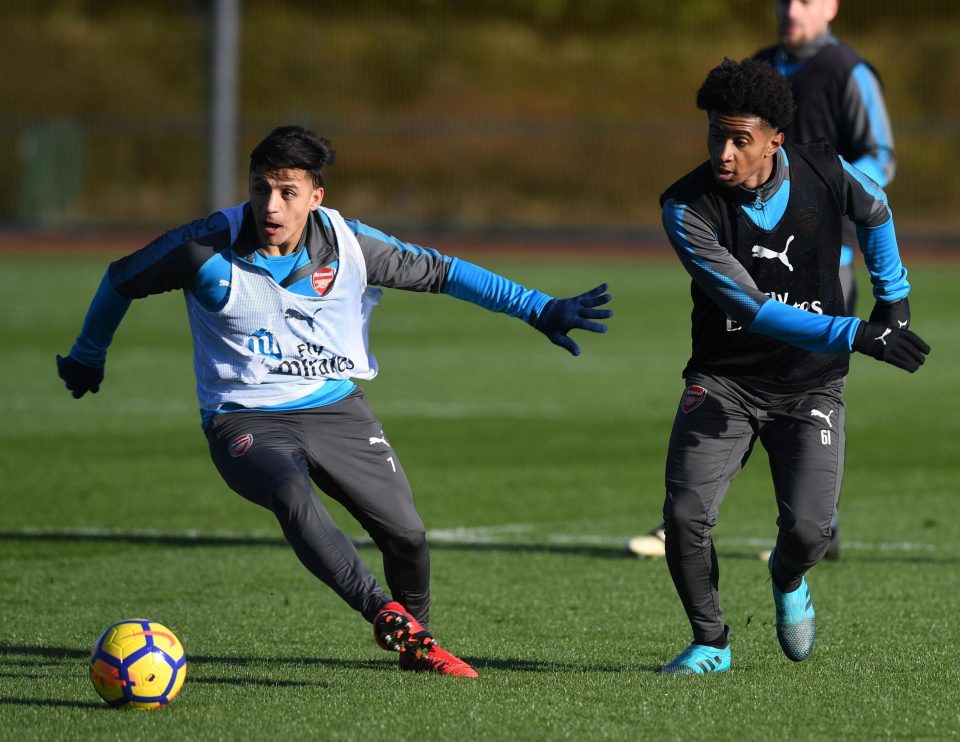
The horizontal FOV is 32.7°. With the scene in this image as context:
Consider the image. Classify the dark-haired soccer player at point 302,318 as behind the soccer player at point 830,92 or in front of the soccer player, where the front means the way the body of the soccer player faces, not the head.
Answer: in front

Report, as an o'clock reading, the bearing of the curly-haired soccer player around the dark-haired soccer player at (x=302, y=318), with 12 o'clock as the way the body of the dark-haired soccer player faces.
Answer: The curly-haired soccer player is roughly at 9 o'clock from the dark-haired soccer player.

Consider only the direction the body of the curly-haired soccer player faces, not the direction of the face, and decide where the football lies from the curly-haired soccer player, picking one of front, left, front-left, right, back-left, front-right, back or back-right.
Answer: front-right

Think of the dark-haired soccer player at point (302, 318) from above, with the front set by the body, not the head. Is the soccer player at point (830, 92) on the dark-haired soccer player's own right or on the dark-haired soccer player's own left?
on the dark-haired soccer player's own left

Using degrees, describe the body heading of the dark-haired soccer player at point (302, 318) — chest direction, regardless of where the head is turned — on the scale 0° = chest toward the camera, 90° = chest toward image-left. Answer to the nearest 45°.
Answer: approximately 0°

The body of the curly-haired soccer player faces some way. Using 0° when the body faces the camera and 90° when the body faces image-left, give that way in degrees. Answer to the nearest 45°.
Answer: approximately 0°

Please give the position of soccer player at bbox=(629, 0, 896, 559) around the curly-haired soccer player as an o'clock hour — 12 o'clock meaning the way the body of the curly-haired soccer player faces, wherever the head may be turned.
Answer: The soccer player is roughly at 6 o'clock from the curly-haired soccer player.

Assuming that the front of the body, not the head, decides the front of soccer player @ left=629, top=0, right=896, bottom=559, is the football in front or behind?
in front

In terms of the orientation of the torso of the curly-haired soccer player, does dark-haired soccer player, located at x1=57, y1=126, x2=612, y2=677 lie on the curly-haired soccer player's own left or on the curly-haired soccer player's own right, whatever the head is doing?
on the curly-haired soccer player's own right

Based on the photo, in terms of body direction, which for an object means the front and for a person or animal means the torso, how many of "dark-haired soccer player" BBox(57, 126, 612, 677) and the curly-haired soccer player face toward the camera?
2

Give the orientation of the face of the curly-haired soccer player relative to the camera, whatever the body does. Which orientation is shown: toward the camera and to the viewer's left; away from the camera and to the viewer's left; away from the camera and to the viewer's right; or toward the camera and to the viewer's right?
toward the camera and to the viewer's left

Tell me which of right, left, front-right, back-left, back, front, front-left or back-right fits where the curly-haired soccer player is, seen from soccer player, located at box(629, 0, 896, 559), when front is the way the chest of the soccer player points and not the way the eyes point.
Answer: front-left
